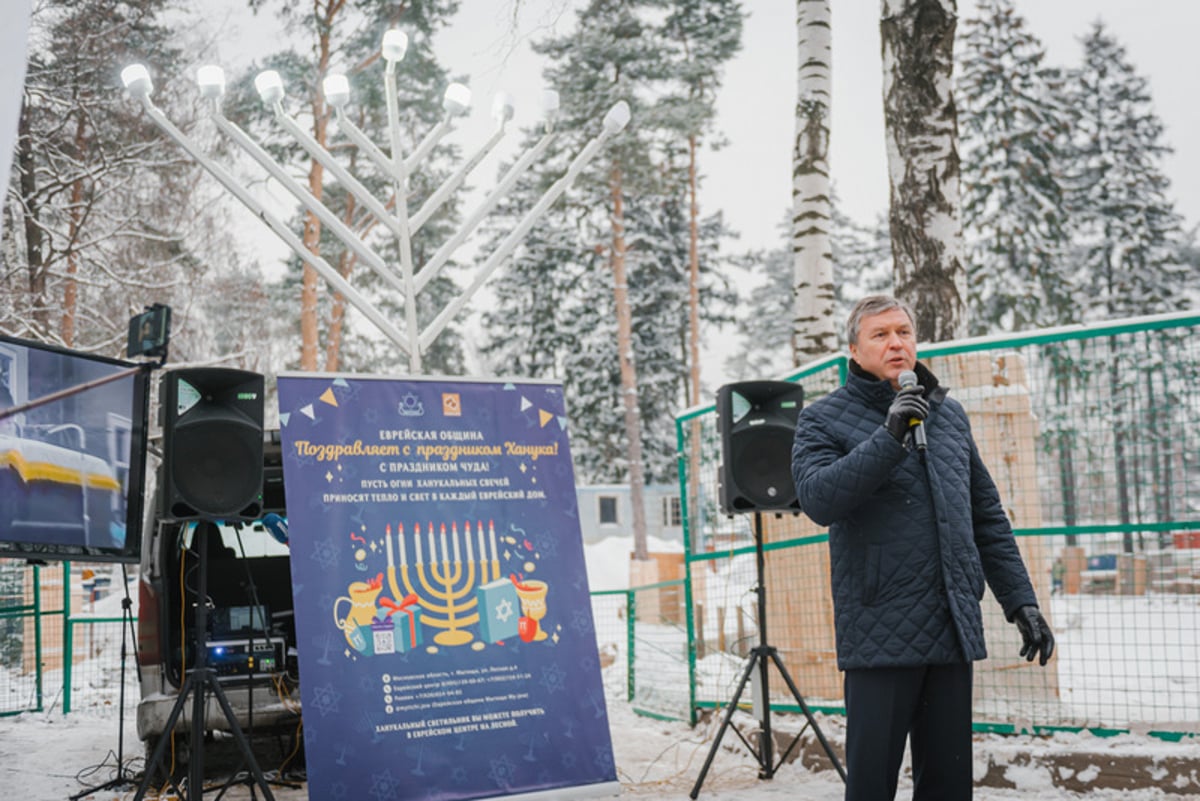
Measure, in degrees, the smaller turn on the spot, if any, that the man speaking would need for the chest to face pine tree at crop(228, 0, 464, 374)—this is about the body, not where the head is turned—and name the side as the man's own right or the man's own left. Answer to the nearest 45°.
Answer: approximately 180°

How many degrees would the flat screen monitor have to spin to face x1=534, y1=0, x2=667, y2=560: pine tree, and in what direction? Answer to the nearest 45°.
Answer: approximately 90° to its left

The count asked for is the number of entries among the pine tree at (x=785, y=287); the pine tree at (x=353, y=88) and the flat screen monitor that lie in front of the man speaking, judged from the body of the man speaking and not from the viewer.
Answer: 0

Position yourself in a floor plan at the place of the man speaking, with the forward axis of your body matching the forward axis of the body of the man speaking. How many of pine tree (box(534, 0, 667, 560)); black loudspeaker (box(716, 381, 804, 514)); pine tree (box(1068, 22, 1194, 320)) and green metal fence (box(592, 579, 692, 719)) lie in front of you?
0

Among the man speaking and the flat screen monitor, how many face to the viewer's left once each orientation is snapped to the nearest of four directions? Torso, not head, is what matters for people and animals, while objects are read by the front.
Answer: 0

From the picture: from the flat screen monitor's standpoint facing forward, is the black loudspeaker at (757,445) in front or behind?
in front

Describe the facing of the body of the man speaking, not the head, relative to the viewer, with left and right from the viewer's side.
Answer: facing the viewer and to the right of the viewer

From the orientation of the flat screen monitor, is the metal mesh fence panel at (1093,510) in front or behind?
in front

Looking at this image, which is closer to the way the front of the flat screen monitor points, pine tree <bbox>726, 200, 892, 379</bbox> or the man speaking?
the man speaking

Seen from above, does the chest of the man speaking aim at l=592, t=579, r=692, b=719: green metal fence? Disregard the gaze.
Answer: no

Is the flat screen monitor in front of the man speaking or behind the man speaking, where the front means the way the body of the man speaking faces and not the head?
behind

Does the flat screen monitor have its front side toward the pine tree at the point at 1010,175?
no
